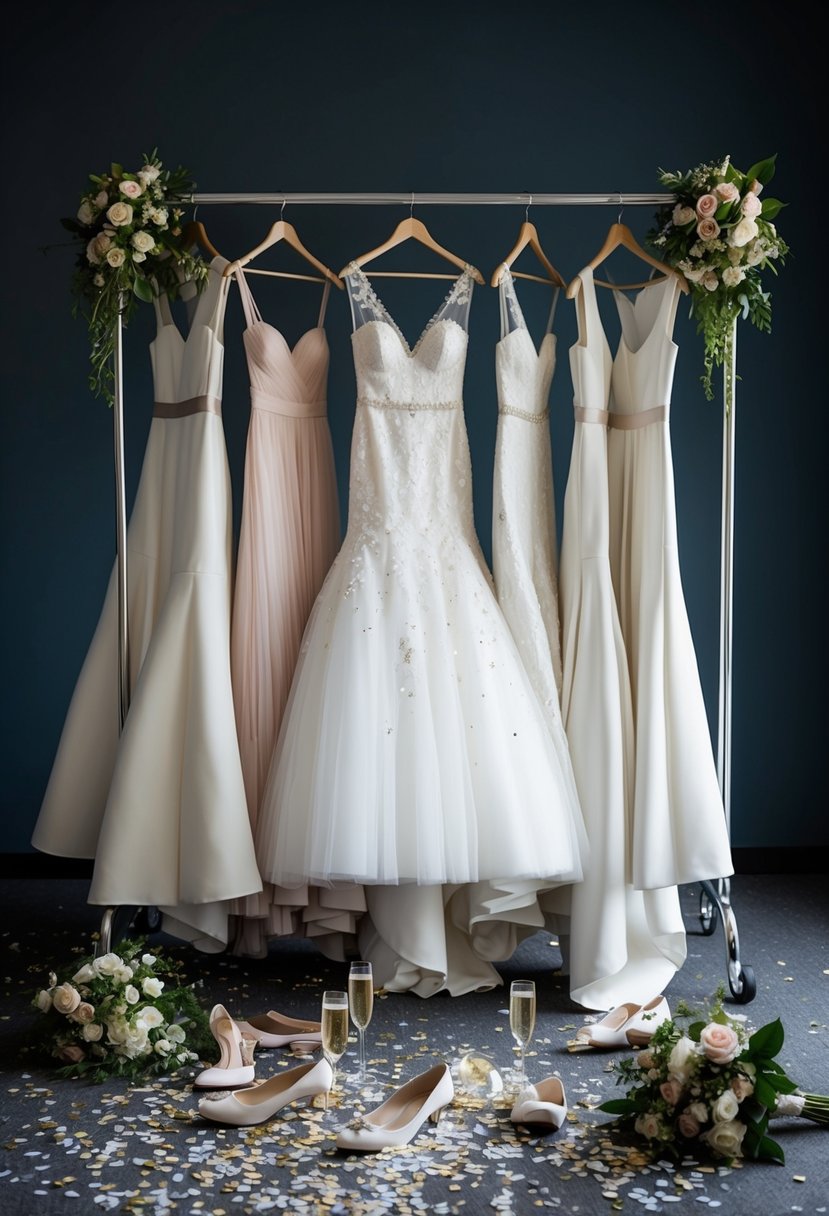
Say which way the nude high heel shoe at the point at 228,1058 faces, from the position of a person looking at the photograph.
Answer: facing the viewer and to the left of the viewer

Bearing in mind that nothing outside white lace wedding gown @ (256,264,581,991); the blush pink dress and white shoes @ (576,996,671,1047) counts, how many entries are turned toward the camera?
2

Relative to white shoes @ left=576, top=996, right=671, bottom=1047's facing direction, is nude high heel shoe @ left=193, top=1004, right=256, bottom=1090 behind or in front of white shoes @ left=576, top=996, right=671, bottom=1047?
in front

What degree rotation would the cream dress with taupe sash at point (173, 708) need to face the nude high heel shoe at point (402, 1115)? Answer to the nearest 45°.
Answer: approximately 45° to its left

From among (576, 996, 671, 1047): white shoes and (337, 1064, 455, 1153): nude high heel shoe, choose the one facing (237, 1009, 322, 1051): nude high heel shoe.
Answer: the white shoes

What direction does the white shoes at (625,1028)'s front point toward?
to the viewer's left

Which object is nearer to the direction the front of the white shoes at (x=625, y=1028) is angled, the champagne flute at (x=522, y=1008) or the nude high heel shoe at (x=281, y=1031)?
the nude high heel shoe

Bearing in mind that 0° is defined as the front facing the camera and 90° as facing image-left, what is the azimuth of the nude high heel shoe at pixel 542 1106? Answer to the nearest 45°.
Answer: approximately 45°
